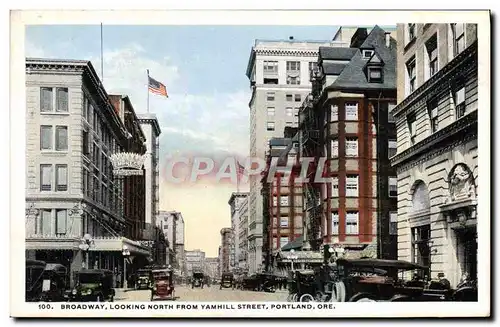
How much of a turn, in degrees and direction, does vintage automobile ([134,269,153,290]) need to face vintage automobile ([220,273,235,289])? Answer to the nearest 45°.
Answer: approximately 90° to its left

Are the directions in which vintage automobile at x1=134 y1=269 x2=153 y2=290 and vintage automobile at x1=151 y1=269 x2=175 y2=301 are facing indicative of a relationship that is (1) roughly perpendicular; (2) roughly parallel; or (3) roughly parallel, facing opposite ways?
roughly parallel

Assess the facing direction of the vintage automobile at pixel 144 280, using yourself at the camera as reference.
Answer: facing the viewer

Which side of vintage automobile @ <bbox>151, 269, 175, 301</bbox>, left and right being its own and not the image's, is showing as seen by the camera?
front

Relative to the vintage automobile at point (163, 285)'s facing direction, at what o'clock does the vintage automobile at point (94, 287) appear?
the vintage automobile at point (94, 287) is roughly at 3 o'clock from the vintage automobile at point (163, 285).

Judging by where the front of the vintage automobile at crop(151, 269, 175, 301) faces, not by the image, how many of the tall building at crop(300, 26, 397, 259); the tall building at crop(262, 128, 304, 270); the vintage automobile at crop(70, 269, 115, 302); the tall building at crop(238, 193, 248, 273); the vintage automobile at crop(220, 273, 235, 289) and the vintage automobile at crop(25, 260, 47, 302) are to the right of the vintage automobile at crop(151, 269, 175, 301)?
2

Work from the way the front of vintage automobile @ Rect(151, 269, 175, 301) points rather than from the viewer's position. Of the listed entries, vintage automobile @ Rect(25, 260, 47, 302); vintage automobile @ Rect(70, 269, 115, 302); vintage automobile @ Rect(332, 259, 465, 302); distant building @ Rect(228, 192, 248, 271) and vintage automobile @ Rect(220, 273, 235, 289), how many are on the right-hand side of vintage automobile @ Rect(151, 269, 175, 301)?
2

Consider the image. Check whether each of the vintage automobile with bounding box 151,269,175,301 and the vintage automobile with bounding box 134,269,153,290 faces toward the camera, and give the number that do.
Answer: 2

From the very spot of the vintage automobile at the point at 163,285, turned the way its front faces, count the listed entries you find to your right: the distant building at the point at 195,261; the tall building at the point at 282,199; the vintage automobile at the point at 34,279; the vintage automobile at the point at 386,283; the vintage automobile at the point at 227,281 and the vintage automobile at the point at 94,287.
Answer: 2
